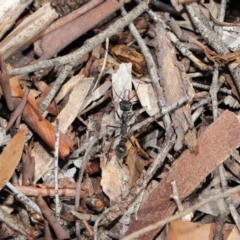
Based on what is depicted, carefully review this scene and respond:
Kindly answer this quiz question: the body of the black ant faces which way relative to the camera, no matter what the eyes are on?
away from the camera

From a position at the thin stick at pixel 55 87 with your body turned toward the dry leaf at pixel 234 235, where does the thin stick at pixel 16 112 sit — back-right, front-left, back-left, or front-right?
back-right
